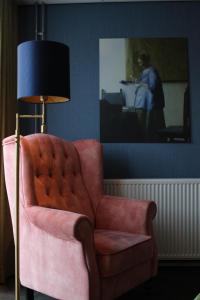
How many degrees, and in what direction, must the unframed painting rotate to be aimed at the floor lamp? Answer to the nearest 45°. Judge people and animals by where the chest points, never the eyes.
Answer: approximately 45° to its right

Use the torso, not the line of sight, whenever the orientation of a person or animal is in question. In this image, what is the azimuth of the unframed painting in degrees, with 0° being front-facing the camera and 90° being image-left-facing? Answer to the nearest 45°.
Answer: approximately 0°

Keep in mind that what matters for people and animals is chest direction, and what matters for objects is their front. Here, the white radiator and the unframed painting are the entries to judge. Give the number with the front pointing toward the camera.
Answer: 2

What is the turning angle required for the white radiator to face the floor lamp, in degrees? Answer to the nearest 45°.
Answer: approximately 45° to its right

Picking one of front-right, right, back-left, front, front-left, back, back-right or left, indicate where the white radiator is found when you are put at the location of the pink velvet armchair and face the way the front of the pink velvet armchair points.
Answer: left
